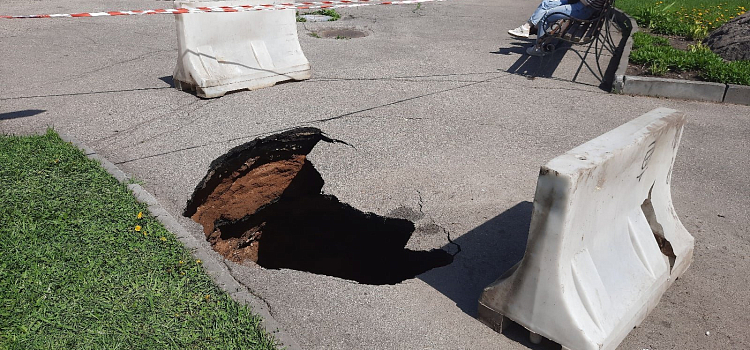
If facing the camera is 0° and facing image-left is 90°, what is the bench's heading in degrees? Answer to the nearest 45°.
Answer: approximately 90°

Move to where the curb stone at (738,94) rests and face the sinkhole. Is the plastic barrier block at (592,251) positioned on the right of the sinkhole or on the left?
left

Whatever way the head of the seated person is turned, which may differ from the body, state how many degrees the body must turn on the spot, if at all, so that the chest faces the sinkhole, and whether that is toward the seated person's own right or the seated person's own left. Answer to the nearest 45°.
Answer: approximately 45° to the seated person's own left

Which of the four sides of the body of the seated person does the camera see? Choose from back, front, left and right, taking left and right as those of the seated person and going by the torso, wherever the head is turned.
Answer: left

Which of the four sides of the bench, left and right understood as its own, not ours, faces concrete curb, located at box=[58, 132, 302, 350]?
left

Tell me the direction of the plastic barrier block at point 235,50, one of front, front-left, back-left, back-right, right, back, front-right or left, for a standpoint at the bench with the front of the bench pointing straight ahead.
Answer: front-left

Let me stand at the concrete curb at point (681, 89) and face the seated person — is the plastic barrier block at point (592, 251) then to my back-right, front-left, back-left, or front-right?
back-left

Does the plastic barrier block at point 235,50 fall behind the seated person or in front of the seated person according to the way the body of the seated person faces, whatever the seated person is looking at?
in front

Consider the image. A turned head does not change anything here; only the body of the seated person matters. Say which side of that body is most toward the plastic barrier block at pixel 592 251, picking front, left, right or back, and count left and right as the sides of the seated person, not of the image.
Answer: left

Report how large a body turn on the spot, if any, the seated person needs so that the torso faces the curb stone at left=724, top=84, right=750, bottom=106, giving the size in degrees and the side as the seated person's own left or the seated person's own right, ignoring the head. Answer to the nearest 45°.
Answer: approximately 135° to the seated person's own left

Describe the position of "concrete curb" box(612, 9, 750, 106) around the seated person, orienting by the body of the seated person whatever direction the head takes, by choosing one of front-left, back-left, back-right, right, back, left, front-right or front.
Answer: back-left

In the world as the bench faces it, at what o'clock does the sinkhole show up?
The sinkhole is roughly at 10 o'clock from the bench.

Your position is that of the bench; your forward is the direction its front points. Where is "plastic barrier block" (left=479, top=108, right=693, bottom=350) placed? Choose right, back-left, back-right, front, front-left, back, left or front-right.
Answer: left
